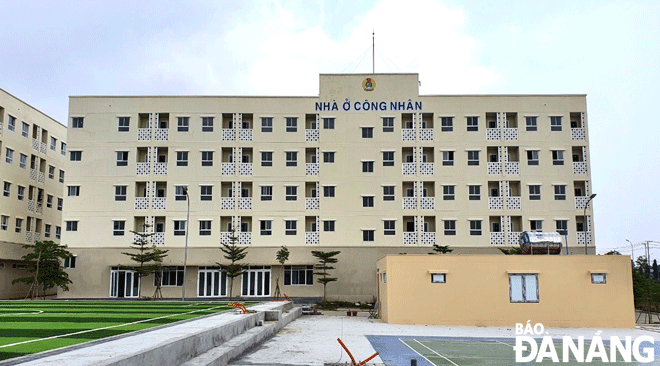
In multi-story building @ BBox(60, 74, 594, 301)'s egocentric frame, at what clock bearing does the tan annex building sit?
The tan annex building is roughly at 11 o'clock from the multi-story building.

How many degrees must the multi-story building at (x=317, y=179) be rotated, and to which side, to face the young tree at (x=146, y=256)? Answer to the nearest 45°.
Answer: approximately 90° to its right

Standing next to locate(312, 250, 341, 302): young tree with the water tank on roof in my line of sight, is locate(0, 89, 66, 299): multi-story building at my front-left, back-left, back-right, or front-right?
back-right

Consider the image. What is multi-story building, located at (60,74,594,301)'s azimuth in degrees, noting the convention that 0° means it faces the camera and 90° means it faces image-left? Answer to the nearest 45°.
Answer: approximately 0°

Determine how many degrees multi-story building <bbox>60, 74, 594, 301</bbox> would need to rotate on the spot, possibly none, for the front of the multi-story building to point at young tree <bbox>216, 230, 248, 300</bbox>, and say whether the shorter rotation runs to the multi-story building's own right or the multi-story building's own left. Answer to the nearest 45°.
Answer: approximately 90° to the multi-story building's own right
